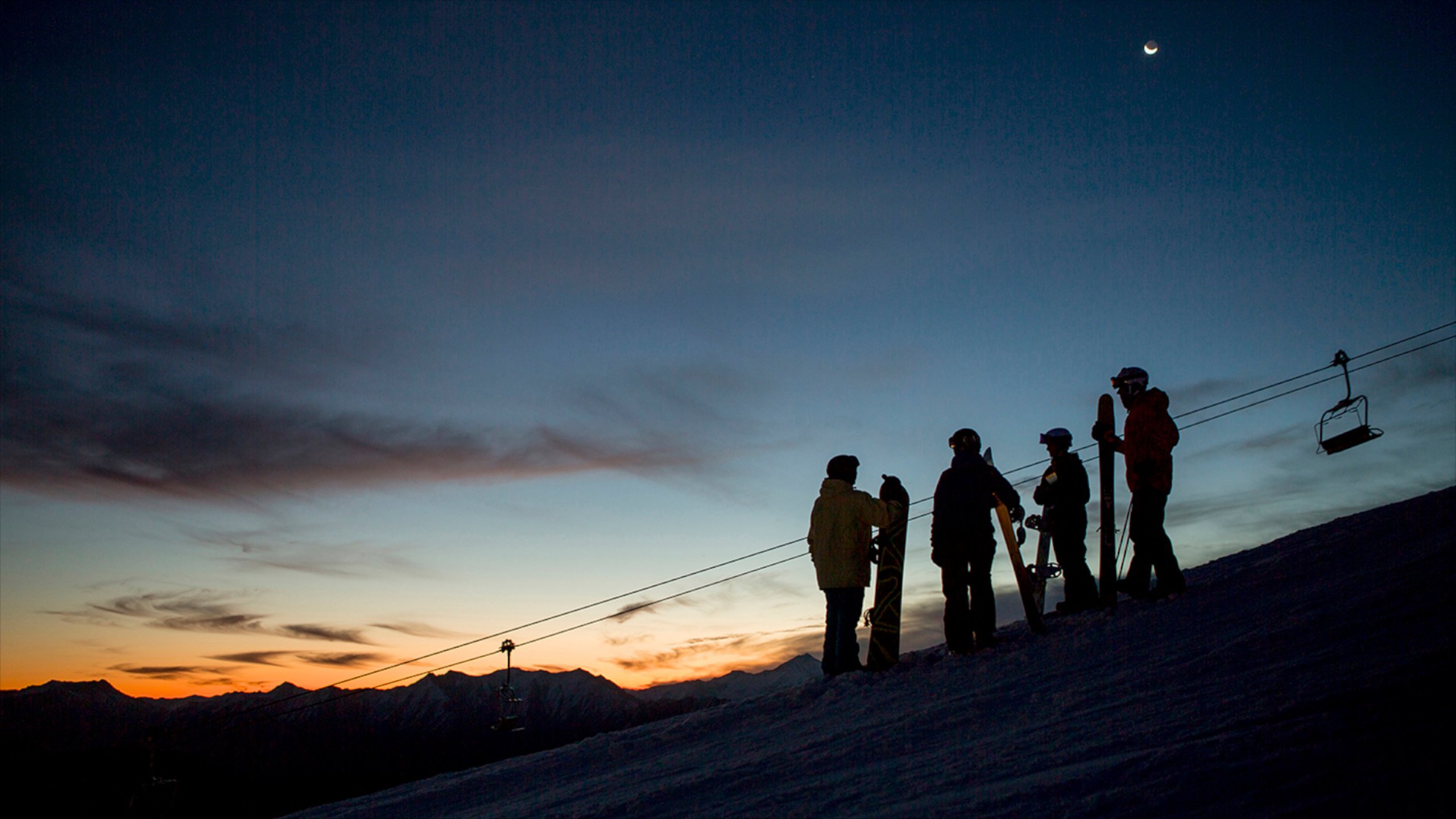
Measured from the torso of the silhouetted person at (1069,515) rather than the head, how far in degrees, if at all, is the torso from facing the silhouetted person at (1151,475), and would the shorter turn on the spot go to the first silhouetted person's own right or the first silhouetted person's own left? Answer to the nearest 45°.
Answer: approximately 135° to the first silhouetted person's own left

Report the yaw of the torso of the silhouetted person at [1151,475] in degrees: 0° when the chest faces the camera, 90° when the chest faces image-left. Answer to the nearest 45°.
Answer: approximately 90°

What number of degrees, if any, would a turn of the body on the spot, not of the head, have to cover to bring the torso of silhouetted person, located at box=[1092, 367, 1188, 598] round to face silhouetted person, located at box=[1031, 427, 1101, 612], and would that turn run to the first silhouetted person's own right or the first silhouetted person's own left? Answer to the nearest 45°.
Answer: approximately 45° to the first silhouetted person's own right

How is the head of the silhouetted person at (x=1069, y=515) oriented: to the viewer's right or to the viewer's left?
to the viewer's left

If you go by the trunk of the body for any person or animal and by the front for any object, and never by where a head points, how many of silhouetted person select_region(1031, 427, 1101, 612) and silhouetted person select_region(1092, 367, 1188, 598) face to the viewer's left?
2

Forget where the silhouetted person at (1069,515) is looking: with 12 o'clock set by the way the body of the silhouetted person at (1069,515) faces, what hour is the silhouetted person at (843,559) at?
the silhouetted person at (843,559) is roughly at 11 o'clock from the silhouetted person at (1069,515).

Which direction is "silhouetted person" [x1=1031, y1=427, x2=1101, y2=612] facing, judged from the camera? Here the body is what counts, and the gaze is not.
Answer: to the viewer's left
